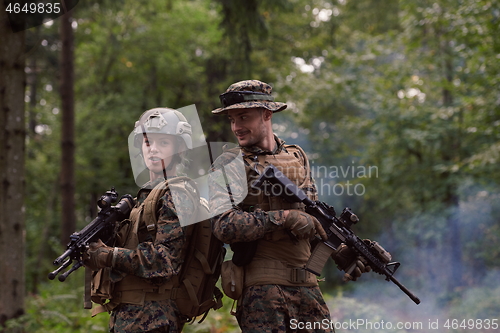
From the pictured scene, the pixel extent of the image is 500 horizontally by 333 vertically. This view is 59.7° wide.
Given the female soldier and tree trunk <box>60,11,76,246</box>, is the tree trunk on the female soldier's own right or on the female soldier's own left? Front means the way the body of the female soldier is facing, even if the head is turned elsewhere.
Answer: on the female soldier's own right

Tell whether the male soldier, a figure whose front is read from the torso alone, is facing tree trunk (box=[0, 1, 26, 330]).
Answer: no

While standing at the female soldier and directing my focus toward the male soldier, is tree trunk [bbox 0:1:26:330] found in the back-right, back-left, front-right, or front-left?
back-left

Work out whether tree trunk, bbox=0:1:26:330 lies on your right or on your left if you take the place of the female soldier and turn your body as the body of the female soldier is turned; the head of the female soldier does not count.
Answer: on your right

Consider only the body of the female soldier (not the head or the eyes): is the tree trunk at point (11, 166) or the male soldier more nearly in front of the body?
the tree trunk

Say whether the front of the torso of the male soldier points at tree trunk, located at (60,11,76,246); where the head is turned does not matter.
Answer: no

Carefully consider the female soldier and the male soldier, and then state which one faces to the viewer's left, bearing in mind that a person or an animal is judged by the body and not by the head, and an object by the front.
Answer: the female soldier

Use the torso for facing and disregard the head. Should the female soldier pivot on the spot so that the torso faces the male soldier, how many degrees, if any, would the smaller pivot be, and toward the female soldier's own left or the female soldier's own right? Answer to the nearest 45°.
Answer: approximately 180°

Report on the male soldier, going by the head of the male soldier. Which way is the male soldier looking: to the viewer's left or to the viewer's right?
to the viewer's left
